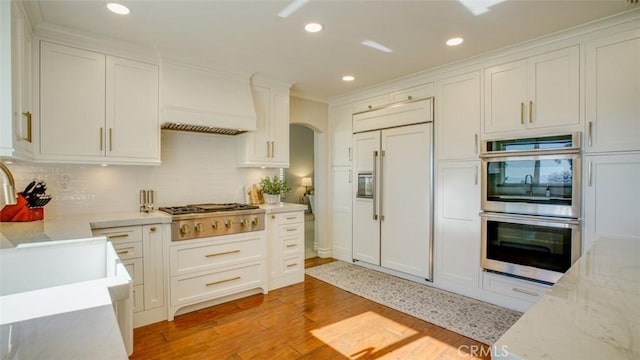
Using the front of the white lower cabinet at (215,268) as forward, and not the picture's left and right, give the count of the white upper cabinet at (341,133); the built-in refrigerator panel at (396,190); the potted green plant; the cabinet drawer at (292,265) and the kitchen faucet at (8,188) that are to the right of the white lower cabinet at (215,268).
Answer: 1

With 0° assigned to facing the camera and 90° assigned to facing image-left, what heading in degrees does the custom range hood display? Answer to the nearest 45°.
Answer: approximately 315°

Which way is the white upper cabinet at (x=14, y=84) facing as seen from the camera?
to the viewer's right

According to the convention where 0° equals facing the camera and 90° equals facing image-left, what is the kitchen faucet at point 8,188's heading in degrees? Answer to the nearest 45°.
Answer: approximately 270°

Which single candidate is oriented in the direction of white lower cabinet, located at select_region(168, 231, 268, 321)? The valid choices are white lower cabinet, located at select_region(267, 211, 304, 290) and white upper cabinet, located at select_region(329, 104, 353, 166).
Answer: the white upper cabinet

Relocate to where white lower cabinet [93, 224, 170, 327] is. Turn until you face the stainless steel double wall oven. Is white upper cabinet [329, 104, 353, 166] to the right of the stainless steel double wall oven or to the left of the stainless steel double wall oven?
left

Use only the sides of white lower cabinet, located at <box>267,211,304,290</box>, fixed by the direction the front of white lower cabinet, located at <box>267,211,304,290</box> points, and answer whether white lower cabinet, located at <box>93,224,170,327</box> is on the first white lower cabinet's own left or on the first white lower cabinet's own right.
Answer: on the first white lower cabinet's own right

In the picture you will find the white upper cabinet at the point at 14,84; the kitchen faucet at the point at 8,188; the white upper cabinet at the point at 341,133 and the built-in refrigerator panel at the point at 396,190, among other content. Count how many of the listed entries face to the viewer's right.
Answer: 2

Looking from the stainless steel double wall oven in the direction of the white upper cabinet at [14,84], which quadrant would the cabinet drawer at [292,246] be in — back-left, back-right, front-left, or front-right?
front-right

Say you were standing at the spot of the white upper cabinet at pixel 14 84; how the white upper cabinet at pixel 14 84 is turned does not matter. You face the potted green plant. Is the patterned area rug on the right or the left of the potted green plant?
right

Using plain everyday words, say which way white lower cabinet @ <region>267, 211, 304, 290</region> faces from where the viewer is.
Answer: facing the viewer and to the right of the viewer
